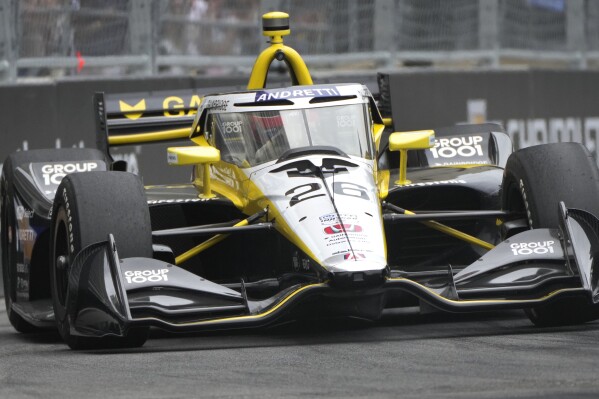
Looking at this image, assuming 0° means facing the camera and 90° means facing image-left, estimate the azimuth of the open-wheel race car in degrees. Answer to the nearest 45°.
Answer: approximately 0°

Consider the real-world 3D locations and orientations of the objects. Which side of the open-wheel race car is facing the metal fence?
back
